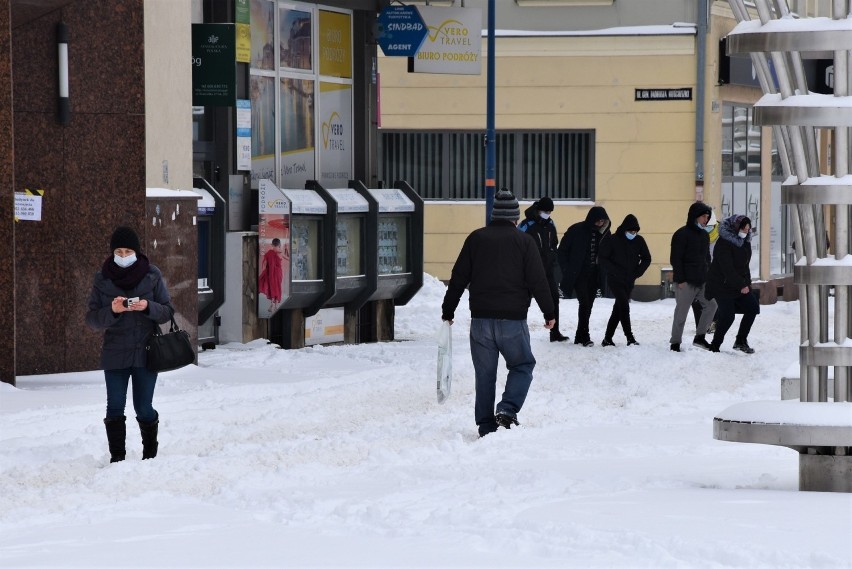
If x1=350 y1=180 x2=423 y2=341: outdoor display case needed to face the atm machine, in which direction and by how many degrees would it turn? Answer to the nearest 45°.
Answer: approximately 90° to its right

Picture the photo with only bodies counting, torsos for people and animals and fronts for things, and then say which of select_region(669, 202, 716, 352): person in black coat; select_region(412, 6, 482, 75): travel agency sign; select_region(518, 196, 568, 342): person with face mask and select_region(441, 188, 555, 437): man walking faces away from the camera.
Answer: the man walking

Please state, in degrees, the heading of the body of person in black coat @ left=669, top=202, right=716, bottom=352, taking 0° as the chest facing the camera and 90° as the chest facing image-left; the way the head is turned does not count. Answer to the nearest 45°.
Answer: approximately 315°

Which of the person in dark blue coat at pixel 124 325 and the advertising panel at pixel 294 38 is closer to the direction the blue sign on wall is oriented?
the person in dark blue coat

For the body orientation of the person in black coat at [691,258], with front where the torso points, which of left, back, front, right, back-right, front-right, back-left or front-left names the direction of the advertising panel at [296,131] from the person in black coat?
back-right

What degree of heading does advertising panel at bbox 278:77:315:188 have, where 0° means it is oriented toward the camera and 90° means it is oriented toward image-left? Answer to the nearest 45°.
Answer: approximately 315°

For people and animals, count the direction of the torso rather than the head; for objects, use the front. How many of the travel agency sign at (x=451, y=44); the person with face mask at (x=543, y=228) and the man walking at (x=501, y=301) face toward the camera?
2

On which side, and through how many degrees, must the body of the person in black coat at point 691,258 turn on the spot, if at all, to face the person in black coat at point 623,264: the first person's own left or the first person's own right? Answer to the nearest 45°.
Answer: approximately 135° to the first person's own right

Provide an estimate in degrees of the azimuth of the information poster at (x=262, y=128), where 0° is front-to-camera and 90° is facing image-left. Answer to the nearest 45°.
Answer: approximately 315°

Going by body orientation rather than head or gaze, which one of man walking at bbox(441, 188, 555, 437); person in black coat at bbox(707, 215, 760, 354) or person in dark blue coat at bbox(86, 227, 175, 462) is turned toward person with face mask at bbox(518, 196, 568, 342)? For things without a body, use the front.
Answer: the man walking

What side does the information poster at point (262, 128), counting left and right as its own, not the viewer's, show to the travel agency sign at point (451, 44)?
left
